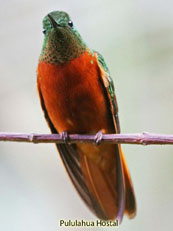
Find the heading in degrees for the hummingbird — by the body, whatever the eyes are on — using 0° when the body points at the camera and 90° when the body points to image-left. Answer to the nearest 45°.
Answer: approximately 0°
